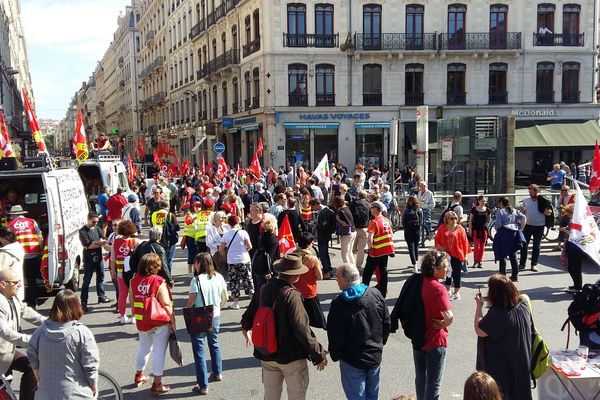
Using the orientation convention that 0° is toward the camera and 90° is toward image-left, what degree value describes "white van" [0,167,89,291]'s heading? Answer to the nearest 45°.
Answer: approximately 225°

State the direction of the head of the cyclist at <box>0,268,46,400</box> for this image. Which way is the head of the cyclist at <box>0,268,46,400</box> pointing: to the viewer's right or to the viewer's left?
to the viewer's right

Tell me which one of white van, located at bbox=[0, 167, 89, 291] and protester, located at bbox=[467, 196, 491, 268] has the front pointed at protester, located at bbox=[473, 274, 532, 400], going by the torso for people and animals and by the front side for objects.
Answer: protester, located at bbox=[467, 196, 491, 268]

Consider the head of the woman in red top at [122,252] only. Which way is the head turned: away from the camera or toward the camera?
away from the camera

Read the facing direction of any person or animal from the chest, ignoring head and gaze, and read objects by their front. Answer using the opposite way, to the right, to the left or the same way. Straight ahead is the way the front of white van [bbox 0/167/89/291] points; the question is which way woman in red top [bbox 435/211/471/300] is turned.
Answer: the opposite way

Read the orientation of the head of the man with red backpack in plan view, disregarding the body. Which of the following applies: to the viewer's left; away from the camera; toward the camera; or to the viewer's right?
away from the camera

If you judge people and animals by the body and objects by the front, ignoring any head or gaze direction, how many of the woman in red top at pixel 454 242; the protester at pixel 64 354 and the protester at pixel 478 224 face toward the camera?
2

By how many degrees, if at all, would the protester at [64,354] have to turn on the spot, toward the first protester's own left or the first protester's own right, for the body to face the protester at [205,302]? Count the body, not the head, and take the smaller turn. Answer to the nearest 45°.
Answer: approximately 45° to the first protester's own right

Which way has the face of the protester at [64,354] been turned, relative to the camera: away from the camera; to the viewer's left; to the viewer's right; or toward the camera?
away from the camera

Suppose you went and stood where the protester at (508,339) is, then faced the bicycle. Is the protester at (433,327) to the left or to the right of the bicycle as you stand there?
right

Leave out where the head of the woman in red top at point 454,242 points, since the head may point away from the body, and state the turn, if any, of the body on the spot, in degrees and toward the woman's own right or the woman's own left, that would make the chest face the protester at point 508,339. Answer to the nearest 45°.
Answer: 0° — they already face them

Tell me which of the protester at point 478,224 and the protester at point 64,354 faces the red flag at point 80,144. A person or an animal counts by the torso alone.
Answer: the protester at point 64,354

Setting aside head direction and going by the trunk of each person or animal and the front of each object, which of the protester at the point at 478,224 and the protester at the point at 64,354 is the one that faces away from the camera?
the protester at the point at 64,354

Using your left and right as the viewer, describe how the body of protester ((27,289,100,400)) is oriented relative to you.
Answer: facing away from the viewer
